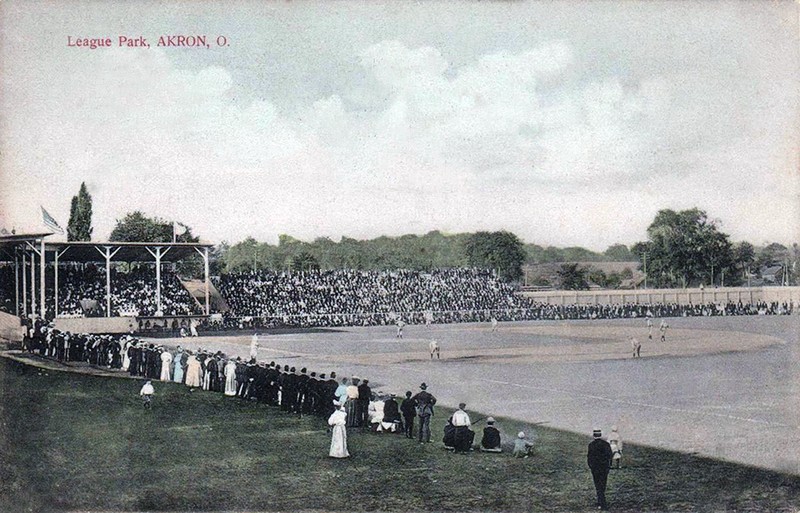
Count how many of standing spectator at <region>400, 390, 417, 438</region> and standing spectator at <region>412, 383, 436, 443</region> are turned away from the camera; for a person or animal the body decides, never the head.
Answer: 2

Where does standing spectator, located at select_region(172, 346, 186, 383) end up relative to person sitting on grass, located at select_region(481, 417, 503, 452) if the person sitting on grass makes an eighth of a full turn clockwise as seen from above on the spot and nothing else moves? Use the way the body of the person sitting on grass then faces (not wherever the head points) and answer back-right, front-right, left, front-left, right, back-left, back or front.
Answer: left

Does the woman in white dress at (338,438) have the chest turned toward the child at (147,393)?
no

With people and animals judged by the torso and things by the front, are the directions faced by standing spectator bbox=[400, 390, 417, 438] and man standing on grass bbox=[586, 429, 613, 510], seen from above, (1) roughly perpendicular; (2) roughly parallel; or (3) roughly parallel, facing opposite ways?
roughly parallel

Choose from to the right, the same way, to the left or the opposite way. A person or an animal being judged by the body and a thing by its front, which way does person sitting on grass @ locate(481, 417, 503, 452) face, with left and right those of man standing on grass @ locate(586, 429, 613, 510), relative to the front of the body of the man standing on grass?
the same way

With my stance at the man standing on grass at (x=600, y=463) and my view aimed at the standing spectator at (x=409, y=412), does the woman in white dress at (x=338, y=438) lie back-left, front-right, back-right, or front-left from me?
front-left

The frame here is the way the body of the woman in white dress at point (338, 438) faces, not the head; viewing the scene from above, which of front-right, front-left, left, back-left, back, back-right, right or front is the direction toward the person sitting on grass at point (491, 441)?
front-right

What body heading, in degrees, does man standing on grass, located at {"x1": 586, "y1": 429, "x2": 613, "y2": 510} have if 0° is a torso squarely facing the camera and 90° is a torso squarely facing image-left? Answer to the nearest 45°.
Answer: approximately 180°

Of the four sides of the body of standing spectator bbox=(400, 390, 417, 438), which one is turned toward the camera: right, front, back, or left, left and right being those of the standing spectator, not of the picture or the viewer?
back

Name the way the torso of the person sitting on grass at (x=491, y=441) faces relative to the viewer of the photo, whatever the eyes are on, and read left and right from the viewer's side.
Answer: facing away from the viewer

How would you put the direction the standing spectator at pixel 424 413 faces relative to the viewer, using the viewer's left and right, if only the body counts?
facing away from the viewer

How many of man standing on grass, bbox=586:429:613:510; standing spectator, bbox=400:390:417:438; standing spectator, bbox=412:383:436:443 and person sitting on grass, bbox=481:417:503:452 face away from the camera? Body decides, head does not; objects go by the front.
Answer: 4

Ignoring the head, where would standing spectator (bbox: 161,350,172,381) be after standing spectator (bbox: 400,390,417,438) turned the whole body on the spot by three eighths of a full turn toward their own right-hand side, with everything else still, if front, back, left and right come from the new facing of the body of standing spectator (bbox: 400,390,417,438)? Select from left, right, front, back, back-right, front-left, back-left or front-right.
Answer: back

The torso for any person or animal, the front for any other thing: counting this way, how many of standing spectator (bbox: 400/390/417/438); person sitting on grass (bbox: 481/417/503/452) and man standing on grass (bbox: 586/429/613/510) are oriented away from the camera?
3

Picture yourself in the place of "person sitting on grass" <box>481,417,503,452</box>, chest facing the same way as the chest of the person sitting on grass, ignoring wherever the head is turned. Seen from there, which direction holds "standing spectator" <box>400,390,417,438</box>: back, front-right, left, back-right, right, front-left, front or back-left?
front-left

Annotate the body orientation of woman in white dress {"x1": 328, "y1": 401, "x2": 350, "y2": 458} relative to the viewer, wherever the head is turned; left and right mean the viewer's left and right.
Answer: facing away from the viewer and to the right of the viewer
